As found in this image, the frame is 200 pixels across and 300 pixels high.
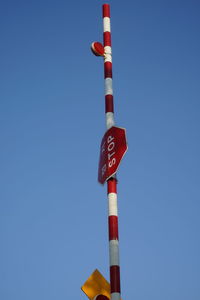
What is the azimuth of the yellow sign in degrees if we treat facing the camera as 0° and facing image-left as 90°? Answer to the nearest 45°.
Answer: approximately 0°
